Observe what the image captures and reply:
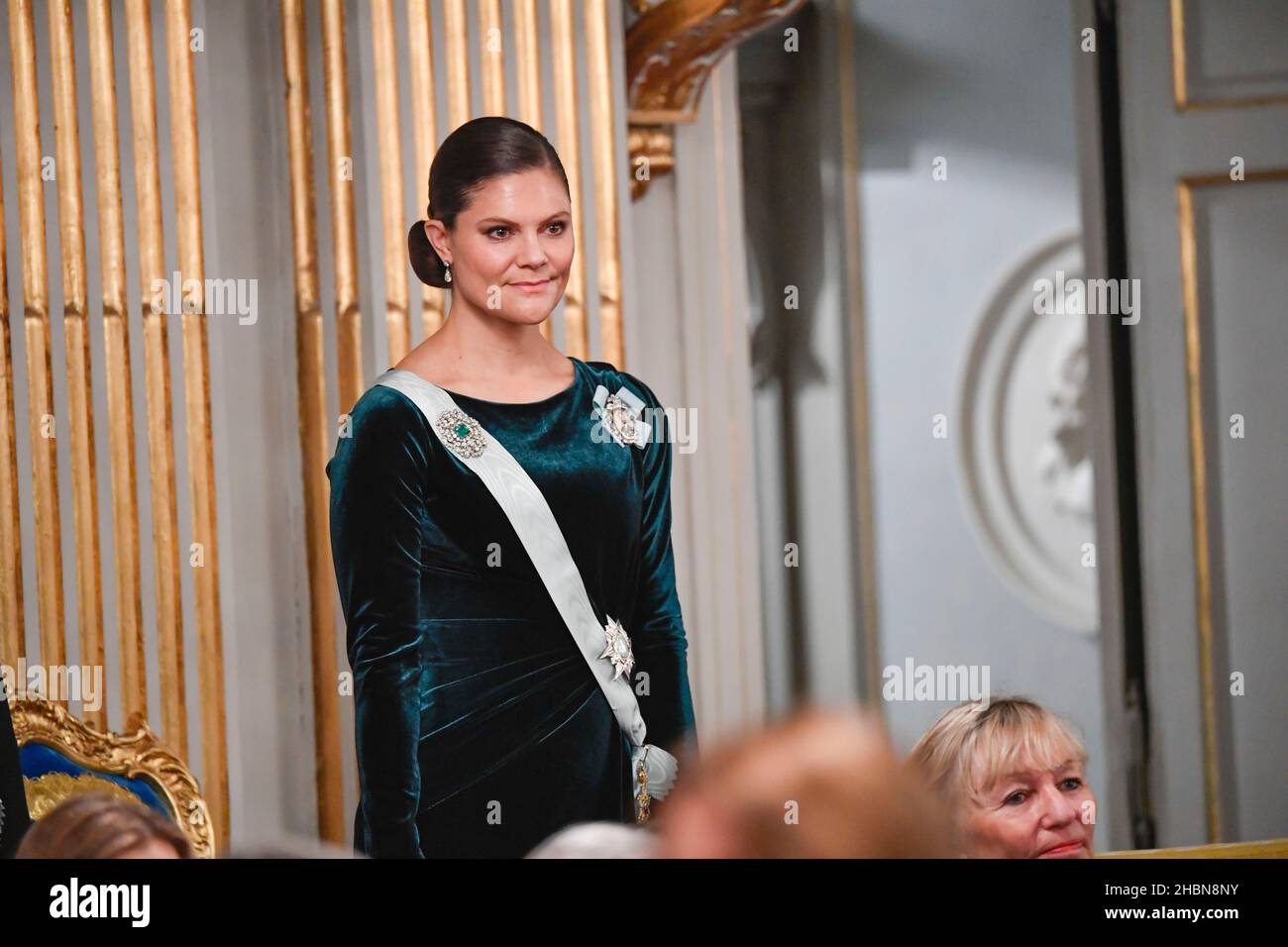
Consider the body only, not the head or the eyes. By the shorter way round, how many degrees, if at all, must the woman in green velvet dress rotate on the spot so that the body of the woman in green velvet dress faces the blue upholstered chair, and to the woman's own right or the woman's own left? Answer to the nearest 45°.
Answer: approximately 135° to the woman's own right

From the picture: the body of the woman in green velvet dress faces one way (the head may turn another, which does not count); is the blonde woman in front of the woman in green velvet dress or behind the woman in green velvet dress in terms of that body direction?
in front

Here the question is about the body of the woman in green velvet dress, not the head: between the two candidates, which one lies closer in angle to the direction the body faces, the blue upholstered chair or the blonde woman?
the blonde woman
